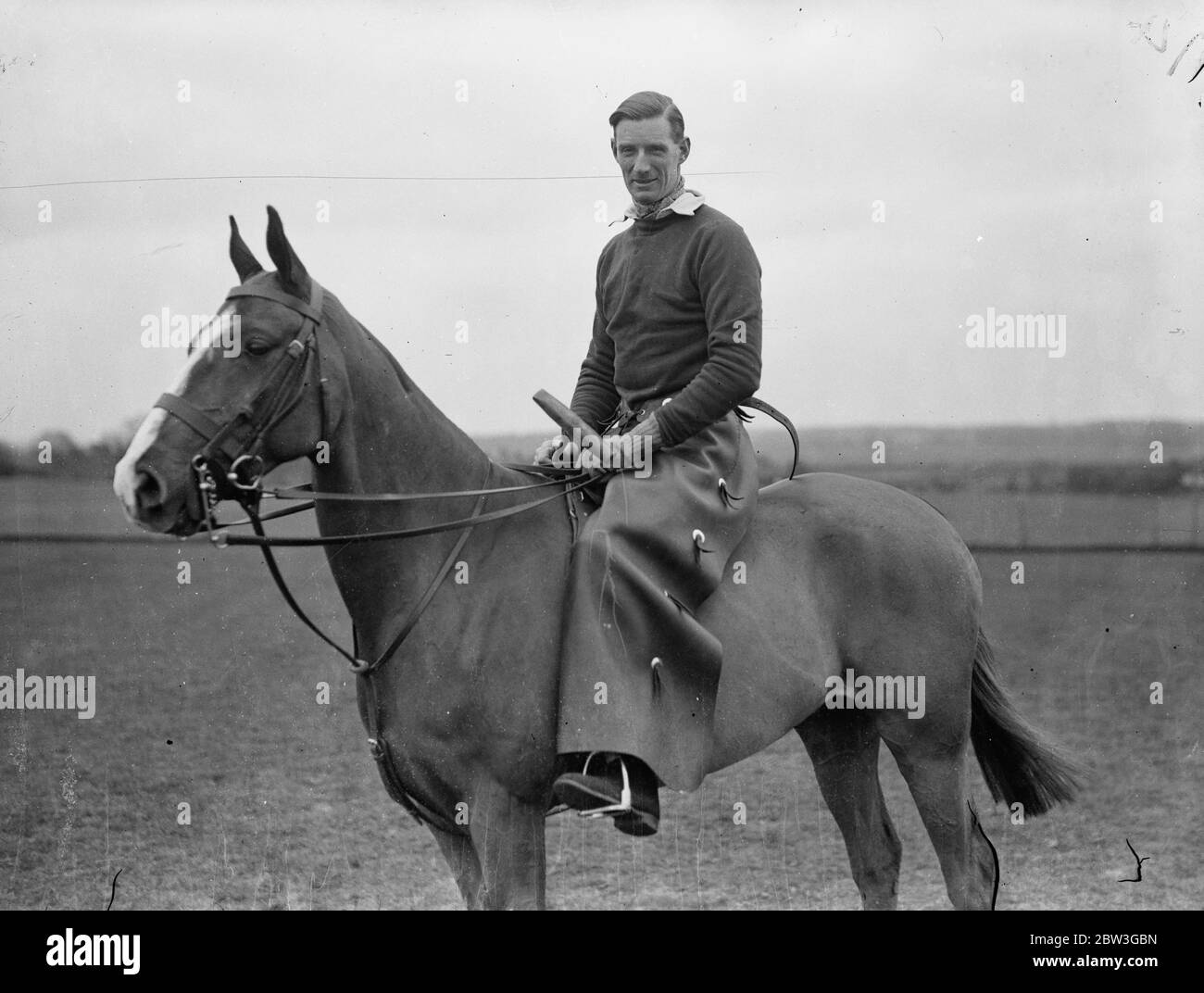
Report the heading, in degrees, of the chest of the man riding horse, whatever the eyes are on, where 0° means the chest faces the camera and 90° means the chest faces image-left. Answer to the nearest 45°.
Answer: approximately 45°

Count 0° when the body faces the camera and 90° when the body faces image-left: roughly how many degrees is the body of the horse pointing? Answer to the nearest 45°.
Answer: approximately 90°
